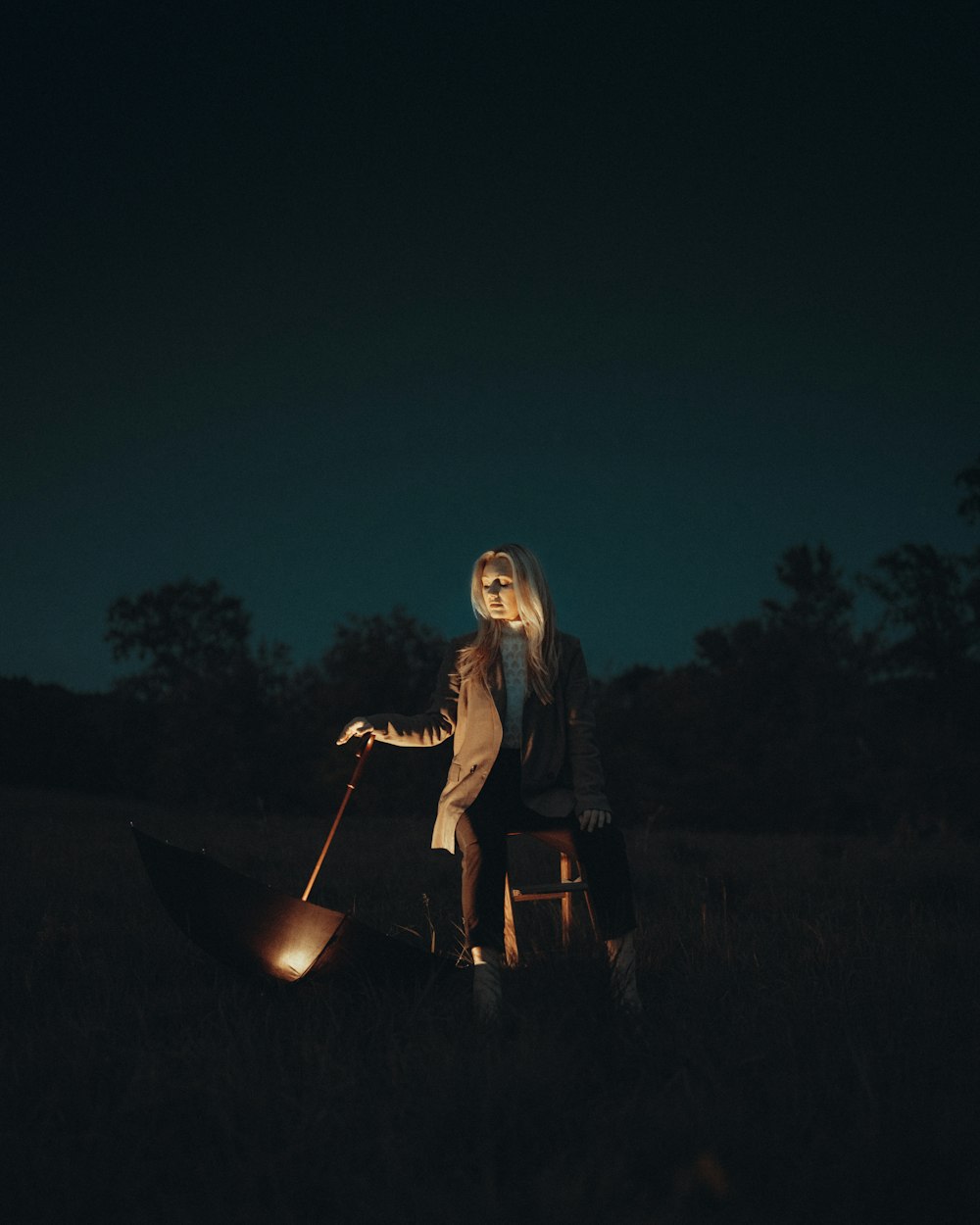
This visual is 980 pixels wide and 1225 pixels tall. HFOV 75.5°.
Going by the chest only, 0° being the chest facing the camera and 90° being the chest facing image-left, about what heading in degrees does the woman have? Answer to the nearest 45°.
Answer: approximately 0°
